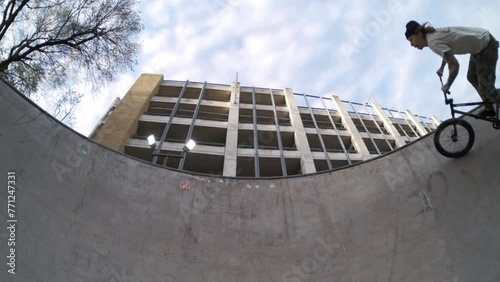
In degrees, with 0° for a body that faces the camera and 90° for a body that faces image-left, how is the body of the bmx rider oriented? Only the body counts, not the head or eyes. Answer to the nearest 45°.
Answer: approximately 90°

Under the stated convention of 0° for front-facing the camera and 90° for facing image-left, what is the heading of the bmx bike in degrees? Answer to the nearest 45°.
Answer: approximately 90°

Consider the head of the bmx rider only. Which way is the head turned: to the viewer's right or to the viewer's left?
to the viewer's left
